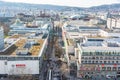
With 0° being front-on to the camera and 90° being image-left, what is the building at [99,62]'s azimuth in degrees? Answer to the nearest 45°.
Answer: approximately 0°
